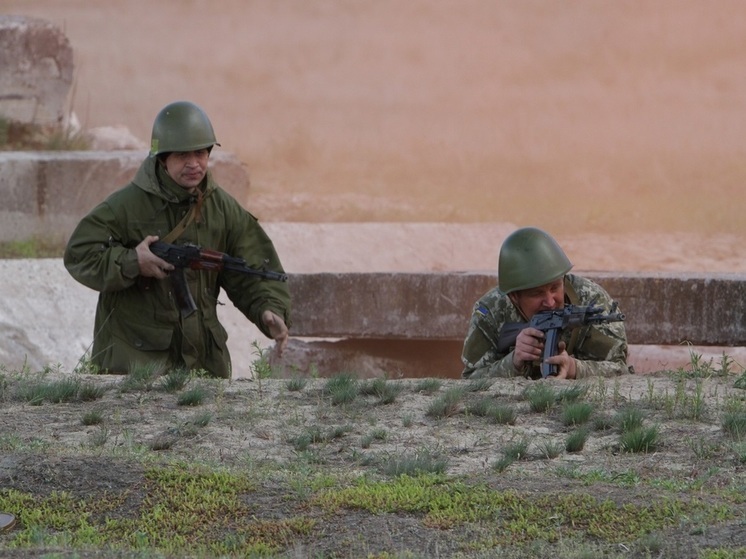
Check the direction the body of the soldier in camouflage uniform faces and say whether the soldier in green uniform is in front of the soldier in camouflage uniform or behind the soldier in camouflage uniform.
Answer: behind

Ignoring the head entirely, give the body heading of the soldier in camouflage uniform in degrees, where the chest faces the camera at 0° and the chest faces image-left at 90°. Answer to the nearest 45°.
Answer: approximately 315°

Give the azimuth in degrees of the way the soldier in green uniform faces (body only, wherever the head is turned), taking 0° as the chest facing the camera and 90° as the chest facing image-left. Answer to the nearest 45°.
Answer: approximately 315°

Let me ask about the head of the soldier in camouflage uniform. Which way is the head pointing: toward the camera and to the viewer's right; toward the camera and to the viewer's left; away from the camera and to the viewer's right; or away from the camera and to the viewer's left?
toward the camera and to the viewer's right
